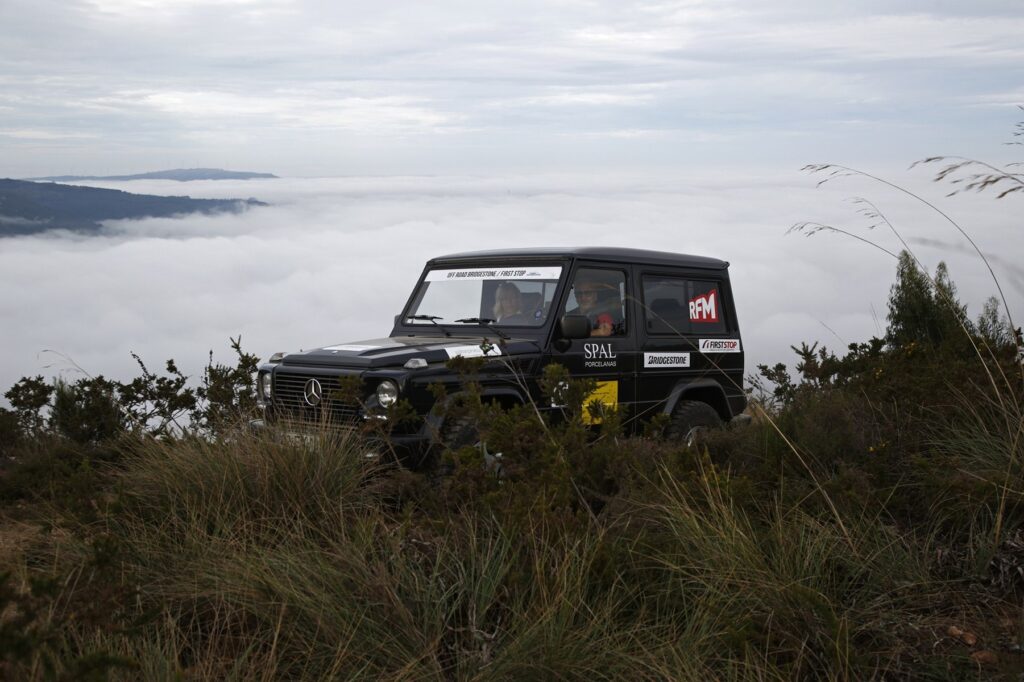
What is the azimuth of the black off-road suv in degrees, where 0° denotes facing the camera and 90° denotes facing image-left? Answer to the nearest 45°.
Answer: approximately 45°
